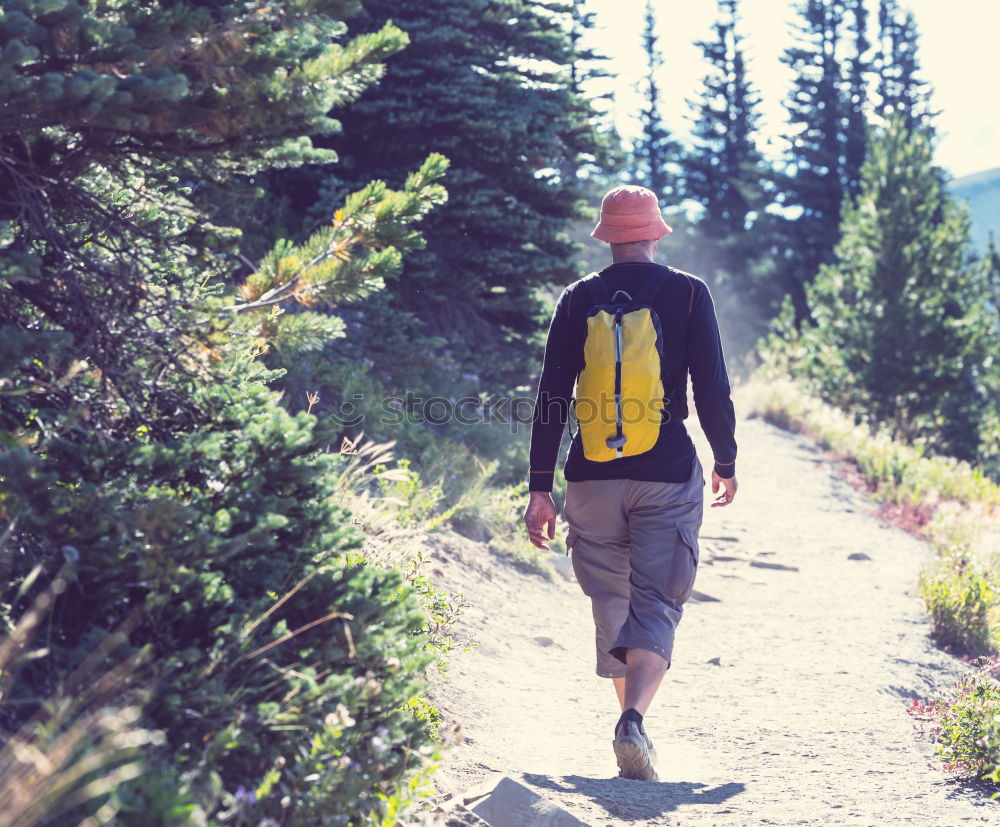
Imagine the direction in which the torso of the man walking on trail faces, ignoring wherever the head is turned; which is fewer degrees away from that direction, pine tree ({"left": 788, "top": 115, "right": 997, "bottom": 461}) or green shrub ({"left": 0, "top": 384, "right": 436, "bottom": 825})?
the pine tree

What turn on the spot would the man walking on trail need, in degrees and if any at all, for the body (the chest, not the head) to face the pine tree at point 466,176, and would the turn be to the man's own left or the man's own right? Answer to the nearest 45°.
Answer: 0° — they already face it

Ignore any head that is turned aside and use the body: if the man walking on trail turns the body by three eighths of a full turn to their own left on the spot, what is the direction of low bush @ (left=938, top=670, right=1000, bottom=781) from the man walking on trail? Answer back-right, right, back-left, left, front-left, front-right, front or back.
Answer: back-left

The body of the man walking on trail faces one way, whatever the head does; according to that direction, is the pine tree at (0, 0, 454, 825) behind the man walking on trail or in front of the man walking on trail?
behind

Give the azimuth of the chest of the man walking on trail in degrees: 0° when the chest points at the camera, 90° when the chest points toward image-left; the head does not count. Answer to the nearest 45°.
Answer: approximately 180°

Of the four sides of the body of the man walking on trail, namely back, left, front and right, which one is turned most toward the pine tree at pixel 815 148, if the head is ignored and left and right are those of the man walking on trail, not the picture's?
front

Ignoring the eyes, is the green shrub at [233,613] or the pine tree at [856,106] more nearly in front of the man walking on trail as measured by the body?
the pine tree

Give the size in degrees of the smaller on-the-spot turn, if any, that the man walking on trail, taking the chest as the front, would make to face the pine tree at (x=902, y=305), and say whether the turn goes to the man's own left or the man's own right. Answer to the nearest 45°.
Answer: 0° — they already face it

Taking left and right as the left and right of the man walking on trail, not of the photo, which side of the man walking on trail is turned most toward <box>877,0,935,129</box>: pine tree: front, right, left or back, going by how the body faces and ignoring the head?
front

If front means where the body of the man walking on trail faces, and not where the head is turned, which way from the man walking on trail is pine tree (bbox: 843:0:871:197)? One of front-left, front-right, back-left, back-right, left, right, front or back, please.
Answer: front

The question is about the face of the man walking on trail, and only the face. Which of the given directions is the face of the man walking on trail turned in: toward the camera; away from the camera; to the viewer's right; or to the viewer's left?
away from the camera

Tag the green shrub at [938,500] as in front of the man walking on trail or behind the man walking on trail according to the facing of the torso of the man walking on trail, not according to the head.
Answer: in front

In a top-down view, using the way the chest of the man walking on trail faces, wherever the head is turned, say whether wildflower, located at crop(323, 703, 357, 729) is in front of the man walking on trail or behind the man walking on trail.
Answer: behind

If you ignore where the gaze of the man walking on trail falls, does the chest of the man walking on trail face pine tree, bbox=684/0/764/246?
yes
